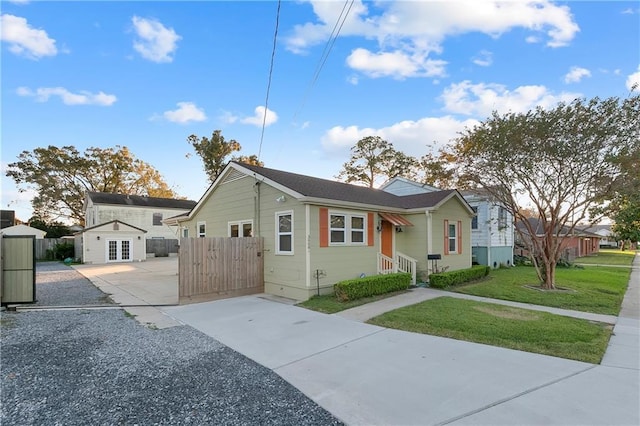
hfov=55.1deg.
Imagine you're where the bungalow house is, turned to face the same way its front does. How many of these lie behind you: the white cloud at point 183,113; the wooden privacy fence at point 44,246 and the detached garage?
3

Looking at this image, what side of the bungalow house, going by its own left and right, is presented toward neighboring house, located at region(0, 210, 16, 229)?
back

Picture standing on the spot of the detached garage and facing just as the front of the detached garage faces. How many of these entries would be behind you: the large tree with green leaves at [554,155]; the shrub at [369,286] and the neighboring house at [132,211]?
1

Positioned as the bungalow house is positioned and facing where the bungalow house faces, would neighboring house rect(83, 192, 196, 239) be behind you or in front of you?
behind

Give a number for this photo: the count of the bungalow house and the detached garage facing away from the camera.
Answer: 0

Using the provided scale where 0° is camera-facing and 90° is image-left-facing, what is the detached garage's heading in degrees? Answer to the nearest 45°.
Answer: approximately 0°

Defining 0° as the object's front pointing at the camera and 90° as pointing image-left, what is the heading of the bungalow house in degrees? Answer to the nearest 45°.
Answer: approximately 315°

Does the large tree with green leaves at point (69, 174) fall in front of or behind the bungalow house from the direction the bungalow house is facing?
behind

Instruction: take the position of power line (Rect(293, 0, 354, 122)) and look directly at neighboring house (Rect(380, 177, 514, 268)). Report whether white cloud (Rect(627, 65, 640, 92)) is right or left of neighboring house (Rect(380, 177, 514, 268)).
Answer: right
